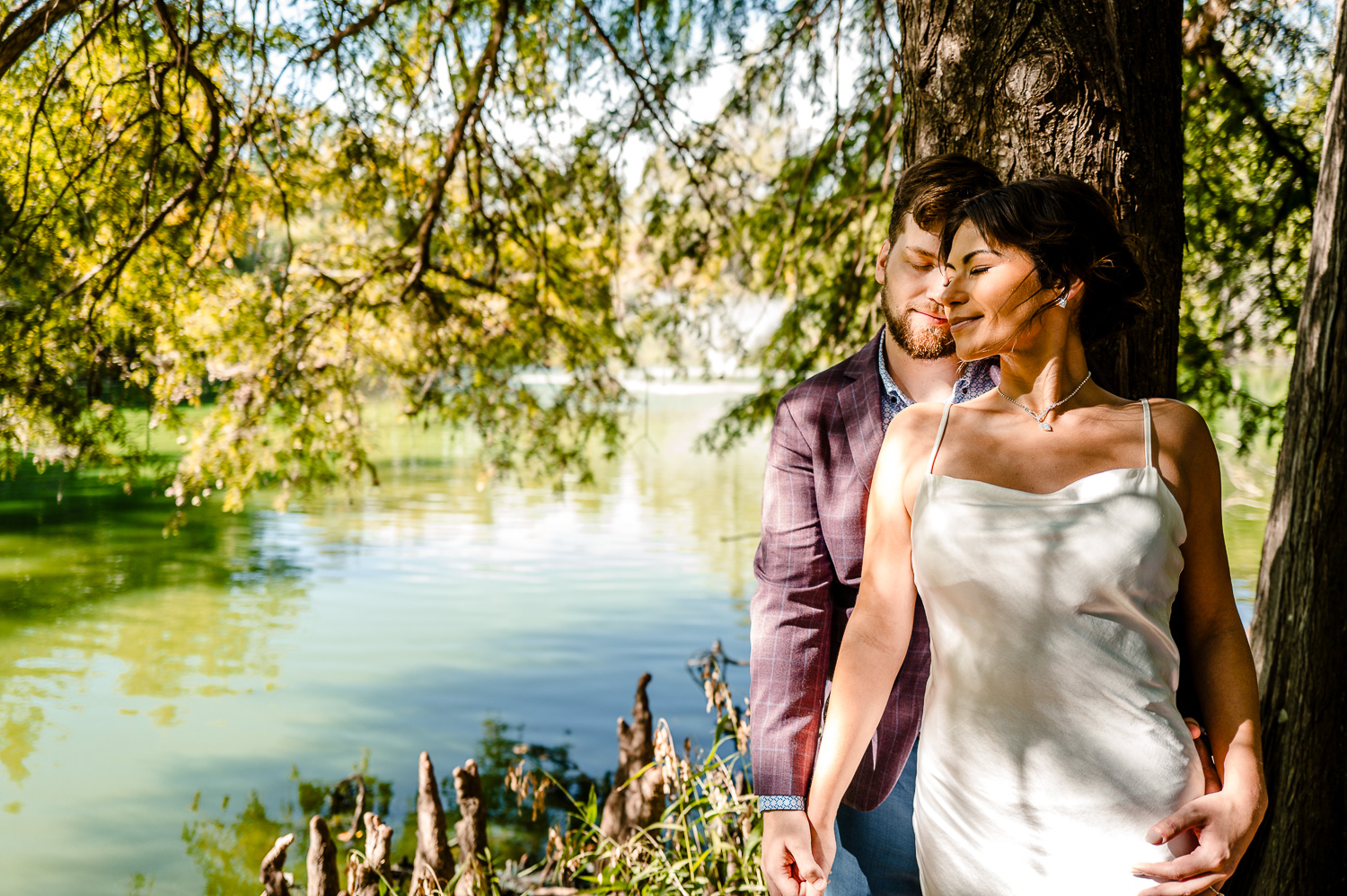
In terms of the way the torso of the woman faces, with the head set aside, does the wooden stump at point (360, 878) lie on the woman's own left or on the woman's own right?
on the woman's own right

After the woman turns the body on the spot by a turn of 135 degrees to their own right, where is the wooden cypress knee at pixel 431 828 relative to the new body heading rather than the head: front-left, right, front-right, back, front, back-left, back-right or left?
front

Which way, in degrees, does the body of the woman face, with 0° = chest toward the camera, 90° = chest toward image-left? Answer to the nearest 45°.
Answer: approximately 0°

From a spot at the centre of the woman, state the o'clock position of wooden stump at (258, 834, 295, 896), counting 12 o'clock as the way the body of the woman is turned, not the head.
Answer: The wooden stump is roughly at 4 o'clock from the woman.

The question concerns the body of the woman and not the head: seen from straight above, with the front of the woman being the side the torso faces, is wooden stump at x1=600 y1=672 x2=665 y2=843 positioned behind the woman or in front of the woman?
behind

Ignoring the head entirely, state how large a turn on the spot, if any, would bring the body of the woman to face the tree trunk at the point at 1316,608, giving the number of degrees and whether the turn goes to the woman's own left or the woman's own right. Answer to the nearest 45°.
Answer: approximately 135° to the woman's own left

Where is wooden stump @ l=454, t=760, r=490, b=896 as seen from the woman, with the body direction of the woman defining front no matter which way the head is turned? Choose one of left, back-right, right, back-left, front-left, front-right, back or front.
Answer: back-right
